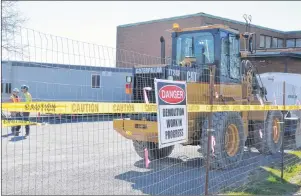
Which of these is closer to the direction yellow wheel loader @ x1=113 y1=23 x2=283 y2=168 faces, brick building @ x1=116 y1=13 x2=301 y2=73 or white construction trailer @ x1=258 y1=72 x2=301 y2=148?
the white construction trailer

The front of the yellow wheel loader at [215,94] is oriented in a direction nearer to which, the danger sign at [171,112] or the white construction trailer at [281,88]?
the white construction trailer

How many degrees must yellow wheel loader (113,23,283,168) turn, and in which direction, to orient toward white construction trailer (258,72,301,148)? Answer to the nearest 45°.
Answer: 0° — it already faces it
